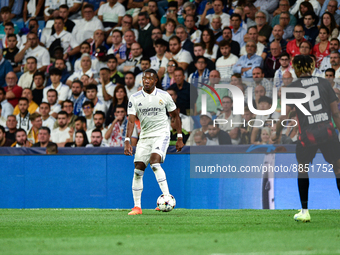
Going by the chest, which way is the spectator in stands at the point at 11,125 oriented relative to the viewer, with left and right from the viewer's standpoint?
facing the viewer

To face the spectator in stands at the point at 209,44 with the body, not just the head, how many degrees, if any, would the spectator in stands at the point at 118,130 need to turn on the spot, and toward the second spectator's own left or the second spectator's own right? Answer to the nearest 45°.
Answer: approximately 90° to the second spectator's own left

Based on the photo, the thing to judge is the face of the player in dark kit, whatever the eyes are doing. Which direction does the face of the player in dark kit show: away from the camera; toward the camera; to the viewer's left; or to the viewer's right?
away from the camera

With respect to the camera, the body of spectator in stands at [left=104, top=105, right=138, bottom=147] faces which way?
toward the camera

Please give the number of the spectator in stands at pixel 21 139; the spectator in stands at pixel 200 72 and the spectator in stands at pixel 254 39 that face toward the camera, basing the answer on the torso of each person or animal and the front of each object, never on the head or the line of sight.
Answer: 3

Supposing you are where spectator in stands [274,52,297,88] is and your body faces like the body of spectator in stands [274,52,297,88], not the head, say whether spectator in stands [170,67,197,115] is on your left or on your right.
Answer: on your right

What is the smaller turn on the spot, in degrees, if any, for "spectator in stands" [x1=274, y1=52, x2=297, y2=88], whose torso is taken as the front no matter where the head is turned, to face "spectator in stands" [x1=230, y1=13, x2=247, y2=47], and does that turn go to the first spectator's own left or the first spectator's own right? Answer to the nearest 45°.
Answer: approximately 135° to the first spectator's own right

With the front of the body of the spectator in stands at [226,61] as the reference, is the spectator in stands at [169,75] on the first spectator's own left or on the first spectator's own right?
on the first spectator's own right

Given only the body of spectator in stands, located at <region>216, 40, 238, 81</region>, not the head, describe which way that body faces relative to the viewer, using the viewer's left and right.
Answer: facing the viewer

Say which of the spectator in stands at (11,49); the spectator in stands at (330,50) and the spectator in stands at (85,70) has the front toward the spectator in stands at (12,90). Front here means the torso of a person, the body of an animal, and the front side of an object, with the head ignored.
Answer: the spectator in stands at (11,49)

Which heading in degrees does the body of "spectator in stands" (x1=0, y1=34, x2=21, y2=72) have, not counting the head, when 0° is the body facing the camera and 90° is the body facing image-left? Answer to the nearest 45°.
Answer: approximately 0°

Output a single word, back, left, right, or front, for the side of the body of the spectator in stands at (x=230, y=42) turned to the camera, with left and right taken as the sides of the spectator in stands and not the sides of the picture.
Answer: front

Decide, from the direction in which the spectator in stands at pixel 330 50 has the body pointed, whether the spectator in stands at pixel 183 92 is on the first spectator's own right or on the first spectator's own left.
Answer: on the first spectator's own right
